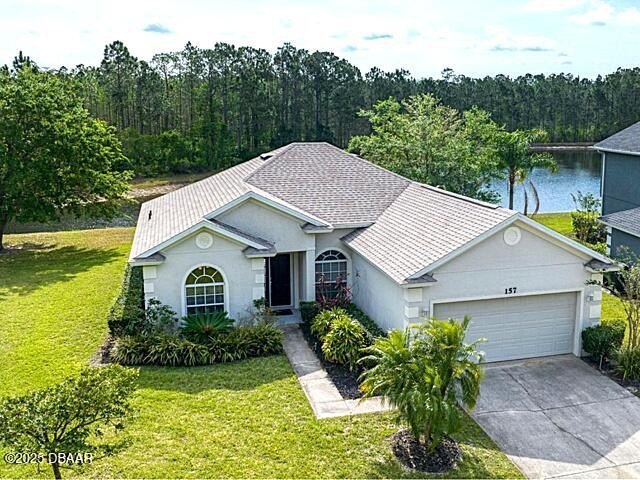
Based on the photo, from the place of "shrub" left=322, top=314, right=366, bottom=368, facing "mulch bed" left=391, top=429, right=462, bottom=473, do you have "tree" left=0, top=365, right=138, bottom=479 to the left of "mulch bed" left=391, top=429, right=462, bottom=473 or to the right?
right

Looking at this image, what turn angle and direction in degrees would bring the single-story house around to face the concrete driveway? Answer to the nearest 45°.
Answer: approximately 45° to its left

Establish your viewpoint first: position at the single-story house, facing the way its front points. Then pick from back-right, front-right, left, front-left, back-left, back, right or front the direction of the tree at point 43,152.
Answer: back-right

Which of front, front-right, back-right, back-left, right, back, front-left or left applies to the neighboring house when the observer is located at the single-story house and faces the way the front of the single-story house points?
back-left

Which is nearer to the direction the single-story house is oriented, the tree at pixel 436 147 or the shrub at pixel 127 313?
the shrub

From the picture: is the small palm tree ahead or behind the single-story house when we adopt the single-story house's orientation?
ahead

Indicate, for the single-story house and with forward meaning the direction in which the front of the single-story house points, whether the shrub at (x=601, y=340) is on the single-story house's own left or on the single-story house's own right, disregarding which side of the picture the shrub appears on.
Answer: on the single-story house's own left

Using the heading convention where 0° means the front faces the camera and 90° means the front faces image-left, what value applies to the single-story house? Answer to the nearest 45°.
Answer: approximately 0°

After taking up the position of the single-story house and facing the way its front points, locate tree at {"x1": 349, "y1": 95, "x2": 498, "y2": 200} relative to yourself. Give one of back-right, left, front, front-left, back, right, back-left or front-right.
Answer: back

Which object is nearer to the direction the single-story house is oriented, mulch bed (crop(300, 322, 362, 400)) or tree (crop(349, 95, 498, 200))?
the mulch bed

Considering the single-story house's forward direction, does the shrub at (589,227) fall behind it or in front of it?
behind

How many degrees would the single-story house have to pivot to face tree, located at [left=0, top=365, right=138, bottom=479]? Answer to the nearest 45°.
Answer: approximately 45° to its right

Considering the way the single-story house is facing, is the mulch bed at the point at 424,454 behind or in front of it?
in front

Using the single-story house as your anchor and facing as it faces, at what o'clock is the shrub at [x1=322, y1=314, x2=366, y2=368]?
The shrub is roughly at 1 o'clock from the single-story house.

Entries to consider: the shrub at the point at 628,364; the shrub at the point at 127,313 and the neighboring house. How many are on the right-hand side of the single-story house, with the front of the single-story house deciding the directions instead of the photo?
1
